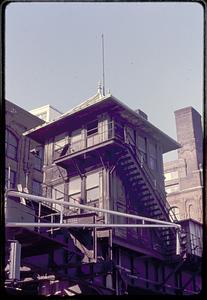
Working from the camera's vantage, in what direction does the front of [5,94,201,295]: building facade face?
facing the viewer and to the left of the viewer

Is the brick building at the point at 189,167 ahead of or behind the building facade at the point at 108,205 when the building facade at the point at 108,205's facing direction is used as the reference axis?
behind
